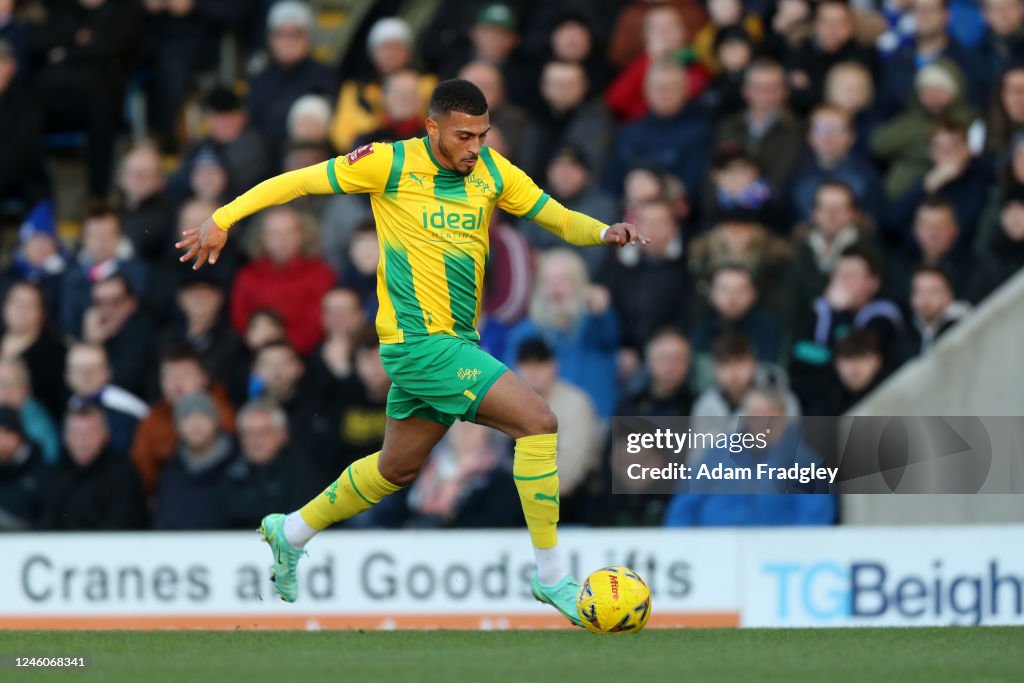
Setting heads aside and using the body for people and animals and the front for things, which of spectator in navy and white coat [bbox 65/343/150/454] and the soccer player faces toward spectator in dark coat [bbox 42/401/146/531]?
spectator in navy and white coat [bbox 65/343/150/454]

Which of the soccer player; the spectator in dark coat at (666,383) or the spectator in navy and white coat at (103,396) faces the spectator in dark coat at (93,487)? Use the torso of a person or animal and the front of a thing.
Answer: the spectator in navy and white coat at (103,396)

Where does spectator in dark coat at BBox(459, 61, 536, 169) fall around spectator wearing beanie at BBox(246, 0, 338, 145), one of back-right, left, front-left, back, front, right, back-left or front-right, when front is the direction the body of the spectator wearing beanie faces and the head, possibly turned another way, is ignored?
front-left

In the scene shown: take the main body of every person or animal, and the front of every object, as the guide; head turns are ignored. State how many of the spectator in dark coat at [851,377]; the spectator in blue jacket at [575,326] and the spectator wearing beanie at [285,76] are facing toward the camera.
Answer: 3

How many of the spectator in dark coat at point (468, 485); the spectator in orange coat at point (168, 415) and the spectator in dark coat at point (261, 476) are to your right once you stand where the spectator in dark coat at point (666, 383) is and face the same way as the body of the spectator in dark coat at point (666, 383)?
3

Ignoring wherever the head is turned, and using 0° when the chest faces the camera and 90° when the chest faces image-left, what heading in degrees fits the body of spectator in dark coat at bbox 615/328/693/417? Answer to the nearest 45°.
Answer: approximately 0°

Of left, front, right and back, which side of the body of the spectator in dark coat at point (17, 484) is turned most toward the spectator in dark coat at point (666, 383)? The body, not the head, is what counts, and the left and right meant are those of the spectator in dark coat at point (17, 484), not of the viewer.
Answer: left

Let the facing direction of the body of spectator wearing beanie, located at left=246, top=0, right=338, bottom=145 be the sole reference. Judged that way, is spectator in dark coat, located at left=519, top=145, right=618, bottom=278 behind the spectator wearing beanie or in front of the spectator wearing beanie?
in front

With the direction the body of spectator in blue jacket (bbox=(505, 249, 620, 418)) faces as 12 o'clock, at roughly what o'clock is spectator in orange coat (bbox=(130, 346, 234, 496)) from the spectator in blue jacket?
The spectator in orange coat is roughly at 3 o'clock from the spectator in blue jacket.

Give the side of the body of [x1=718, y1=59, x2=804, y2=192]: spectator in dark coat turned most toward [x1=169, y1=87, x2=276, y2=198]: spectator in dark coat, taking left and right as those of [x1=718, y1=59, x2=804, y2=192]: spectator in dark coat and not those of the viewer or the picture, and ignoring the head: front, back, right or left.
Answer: right

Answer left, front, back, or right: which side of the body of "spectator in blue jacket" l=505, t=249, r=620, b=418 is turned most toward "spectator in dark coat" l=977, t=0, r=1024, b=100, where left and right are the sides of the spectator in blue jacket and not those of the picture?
left
